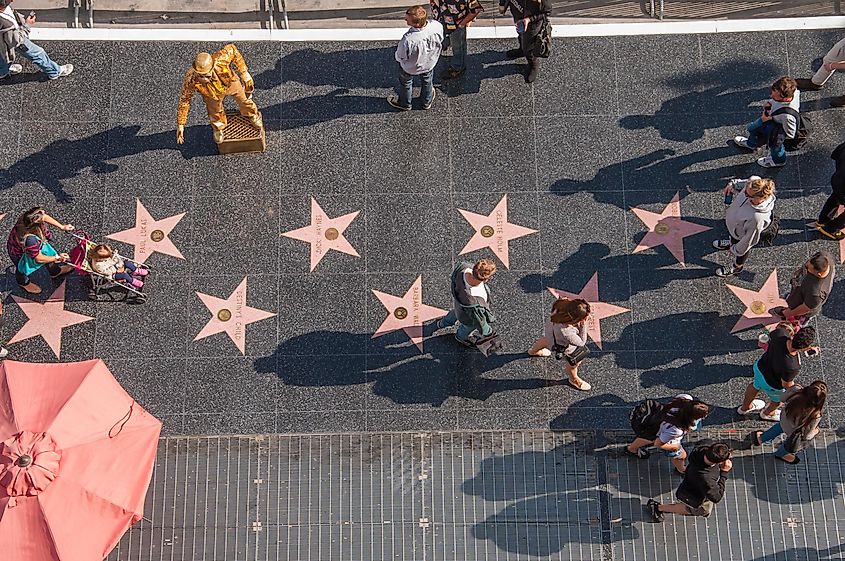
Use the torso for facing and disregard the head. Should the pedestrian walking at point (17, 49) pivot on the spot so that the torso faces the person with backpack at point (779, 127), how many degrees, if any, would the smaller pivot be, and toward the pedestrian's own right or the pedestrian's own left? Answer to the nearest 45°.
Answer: approximately 45° to the pedestrian's own right

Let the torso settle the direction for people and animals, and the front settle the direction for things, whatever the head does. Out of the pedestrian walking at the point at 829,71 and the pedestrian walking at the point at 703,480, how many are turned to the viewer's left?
1

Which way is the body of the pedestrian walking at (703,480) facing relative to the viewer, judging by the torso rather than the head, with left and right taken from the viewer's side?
facing to the right of the viewer

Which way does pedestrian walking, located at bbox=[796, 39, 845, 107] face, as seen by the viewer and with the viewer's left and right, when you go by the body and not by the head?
facing to the left of the viewer

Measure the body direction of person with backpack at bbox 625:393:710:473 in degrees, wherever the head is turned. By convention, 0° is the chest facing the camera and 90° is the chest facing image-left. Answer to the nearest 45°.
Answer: approximately 270°

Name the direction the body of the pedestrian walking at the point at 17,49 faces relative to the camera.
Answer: to the viewer's right

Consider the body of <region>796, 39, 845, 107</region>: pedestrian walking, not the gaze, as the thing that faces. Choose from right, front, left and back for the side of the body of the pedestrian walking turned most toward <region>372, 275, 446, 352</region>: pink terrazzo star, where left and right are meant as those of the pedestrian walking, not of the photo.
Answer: front

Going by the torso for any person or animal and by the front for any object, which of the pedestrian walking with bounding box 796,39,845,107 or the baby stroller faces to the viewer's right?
the baby stroller

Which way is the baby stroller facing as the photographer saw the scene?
facing to the right of the viewer

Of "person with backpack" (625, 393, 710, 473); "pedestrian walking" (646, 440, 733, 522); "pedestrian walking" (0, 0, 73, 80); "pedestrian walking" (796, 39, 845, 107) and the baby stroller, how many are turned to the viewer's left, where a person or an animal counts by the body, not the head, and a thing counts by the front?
1
